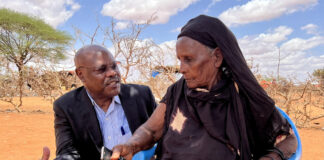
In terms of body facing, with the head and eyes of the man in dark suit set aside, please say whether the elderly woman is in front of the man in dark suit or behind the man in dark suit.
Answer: in front

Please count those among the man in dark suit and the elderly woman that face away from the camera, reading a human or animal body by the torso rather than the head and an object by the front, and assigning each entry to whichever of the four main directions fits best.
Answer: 0

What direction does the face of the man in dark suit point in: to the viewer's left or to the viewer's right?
to the viewer's right

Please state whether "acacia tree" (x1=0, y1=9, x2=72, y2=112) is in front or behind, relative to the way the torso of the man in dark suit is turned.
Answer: behind

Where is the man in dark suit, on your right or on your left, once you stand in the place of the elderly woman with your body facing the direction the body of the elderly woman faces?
on your right

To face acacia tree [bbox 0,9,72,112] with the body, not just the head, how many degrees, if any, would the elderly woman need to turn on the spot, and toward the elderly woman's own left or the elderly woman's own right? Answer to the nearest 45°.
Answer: approximately 90° to the elderly woman's own right

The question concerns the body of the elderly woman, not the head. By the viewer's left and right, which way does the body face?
facing the viewer and to the left of the viewer

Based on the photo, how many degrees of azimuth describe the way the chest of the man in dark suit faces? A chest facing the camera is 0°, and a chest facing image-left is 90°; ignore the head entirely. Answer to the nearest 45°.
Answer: approximately 315°
